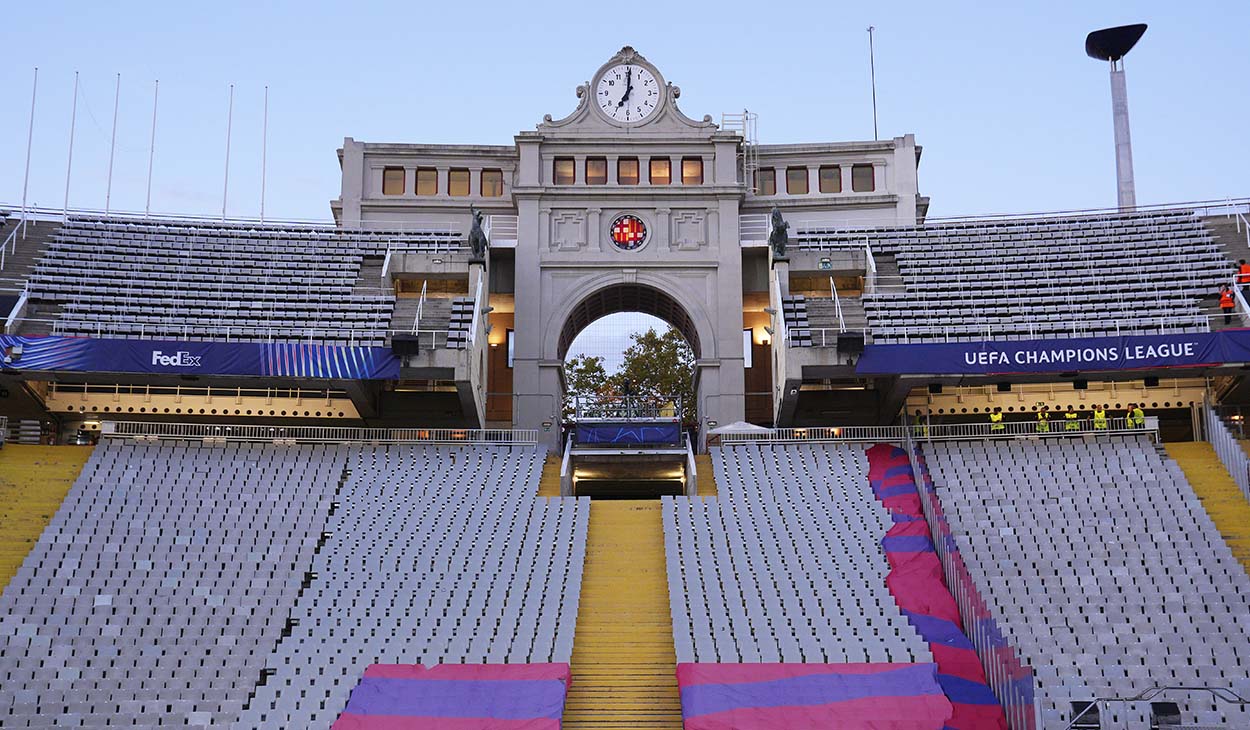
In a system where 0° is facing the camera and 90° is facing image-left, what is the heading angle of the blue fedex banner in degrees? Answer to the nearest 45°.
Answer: approximately 0°

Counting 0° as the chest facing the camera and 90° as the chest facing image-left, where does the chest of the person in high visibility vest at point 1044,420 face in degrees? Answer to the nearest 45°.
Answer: approximately 0°

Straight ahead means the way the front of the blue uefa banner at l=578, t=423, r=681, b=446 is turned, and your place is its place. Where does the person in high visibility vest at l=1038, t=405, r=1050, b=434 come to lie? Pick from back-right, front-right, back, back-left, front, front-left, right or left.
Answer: left

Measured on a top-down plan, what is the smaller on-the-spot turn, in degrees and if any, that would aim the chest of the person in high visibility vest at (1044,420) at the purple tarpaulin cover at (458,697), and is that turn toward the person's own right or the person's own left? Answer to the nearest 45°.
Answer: approximately 45° to the person's own right

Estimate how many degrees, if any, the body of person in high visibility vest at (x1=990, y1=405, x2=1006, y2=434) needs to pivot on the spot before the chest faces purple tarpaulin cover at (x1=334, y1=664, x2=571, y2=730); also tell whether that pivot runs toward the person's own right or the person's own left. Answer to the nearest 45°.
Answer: approximately 45° to the person's own right

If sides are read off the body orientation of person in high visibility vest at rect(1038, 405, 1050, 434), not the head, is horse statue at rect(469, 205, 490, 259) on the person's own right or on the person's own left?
on the person's own right
